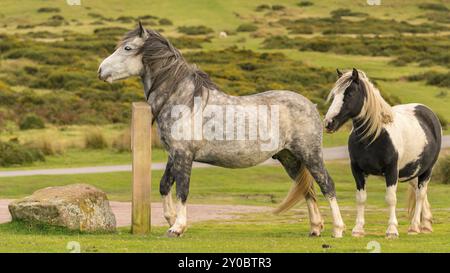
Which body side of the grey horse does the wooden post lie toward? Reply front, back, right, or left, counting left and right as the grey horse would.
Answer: front

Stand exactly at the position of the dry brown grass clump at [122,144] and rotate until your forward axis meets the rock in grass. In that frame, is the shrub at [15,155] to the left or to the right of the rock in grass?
right

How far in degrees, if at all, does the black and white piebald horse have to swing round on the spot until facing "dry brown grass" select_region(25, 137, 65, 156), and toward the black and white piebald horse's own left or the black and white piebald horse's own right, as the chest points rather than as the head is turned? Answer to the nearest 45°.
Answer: approximately 90° to the black and white piebald horse's own right

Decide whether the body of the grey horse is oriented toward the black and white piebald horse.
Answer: no

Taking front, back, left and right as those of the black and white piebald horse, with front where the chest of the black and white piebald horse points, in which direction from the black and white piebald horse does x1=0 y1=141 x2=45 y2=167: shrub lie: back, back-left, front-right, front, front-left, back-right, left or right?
right

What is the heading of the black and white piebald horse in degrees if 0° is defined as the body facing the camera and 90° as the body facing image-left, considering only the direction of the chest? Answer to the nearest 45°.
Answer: approximately 45°

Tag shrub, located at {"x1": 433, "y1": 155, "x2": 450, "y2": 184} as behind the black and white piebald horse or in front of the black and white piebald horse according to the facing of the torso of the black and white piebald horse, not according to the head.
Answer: behind

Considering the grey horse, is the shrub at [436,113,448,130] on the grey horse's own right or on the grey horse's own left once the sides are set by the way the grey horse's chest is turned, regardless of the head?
on the grey horse's own right

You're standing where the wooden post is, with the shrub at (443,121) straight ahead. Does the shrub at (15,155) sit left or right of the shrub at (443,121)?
left

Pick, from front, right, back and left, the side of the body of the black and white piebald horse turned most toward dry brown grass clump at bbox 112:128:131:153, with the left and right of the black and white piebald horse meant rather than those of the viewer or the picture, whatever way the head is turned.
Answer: right

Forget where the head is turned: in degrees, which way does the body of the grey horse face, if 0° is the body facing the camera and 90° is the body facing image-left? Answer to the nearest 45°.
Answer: approximately 90°

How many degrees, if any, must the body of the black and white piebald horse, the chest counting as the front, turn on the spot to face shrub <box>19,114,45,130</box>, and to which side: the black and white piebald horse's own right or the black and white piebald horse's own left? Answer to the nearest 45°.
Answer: approximately 90° to the black and white piebald horse's own right

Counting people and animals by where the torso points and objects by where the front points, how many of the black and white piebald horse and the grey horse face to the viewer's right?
0

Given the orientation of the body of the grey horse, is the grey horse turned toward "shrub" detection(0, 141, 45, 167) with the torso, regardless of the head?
no
